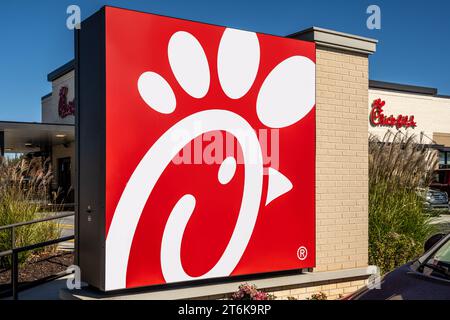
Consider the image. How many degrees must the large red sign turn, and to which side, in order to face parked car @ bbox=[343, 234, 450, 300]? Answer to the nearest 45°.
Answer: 0° — it already faces it

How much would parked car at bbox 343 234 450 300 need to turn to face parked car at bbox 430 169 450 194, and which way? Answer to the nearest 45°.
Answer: approximately 135° to its right

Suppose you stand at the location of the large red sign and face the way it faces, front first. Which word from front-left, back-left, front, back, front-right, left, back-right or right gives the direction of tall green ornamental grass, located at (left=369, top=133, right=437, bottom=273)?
left

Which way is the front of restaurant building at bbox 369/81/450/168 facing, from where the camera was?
facing the viewer and to the right of the viewer

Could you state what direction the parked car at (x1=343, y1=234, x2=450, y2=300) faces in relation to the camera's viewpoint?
facing the viewer and to the left of the viewer

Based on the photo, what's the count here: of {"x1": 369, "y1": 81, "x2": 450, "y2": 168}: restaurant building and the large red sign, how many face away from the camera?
0

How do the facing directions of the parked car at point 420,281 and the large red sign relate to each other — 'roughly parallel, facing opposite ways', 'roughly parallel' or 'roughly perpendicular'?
roughly perpendicular
